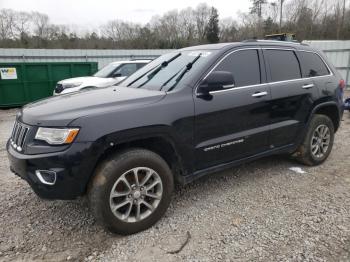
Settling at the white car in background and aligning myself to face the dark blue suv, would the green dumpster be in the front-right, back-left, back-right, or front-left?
back-right

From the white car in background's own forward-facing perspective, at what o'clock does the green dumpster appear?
The green dumpster is roughly at 3 o'clock from the white car in background.

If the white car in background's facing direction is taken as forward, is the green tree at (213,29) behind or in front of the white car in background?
behind

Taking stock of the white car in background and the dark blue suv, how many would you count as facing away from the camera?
0

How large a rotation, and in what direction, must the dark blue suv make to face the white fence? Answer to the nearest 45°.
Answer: approximately 135° to its right

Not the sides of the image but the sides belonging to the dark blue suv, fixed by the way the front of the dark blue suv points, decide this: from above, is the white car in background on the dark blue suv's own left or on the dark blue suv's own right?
on the dark blue suv's own right

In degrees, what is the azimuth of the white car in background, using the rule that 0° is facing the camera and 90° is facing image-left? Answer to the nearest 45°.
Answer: approximately 45°

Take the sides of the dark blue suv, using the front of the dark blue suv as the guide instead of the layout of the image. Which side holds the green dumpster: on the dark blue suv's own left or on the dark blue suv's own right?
on the dark blue suv's own right

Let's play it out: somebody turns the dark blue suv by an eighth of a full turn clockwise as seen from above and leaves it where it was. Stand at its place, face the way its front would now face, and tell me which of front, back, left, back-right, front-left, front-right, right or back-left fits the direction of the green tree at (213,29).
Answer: right
